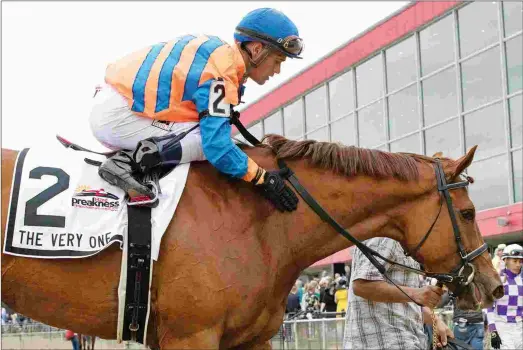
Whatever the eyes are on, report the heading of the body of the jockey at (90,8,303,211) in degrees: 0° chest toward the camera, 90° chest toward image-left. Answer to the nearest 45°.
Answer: approximately 270°

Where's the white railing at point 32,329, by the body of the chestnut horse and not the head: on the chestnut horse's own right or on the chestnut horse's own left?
on the chestnut horse's own left

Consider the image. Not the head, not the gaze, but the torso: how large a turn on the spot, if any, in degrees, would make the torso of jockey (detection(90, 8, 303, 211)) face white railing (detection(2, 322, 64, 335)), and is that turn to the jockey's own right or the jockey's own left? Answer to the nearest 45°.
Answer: approximately 90° to the jockey's own left

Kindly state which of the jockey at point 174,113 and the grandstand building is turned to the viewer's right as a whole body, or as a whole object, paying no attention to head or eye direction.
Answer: the jockey

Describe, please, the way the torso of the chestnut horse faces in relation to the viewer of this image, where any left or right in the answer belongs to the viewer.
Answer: facing to the right of the viewer

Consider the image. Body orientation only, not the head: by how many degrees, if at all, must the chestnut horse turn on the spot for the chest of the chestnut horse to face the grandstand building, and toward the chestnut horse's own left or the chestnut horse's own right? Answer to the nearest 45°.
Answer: approximately 90° to the chestnut horse's own left

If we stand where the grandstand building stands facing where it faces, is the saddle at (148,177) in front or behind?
in front

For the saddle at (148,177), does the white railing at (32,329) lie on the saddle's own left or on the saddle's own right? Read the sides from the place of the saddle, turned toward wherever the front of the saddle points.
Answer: on the saddle's own left

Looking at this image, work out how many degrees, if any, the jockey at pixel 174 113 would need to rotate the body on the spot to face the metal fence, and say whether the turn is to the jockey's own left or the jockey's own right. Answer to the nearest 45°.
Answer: approximately 90° to the jockey's own left

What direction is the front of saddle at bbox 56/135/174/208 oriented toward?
to the viewer's right

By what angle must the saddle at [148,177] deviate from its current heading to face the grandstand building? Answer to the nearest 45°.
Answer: approximately 45° to its left
